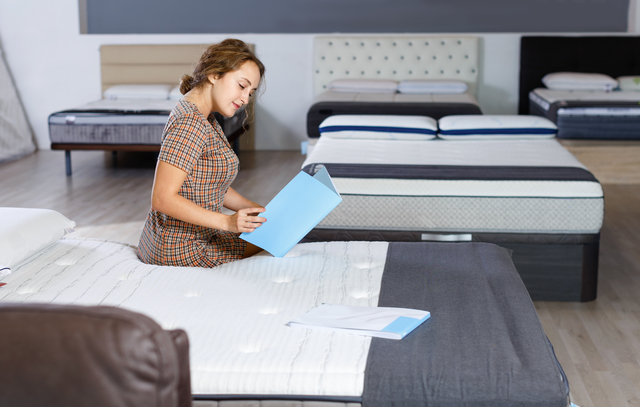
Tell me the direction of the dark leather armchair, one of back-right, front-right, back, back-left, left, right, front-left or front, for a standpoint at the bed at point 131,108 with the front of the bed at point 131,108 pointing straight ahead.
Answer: front

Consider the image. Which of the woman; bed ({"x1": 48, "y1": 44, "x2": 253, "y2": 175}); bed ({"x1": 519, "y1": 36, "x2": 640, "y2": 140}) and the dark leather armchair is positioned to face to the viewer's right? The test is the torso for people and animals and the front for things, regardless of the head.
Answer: the woman

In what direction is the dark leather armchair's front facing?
away from the camera

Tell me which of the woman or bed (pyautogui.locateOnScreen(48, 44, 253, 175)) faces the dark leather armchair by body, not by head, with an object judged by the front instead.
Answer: the bed

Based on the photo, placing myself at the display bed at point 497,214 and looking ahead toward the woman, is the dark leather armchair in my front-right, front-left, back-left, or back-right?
front-left

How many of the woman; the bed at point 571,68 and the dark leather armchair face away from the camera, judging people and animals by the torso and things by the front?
1

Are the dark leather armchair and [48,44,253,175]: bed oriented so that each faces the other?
yes

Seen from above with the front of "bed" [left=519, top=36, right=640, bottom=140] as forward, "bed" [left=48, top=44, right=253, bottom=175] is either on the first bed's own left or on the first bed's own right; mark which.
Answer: on the first bed's own right

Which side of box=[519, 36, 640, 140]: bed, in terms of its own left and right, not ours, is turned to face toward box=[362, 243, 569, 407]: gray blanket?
front

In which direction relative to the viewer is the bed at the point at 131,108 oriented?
toward the camera

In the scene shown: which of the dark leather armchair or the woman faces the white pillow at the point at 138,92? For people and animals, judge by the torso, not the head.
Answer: the dark leather armchair

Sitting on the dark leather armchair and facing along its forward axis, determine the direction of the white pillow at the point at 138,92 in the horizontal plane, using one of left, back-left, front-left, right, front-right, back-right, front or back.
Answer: front

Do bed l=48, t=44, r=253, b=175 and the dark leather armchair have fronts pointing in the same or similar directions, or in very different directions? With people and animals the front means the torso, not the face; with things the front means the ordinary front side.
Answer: very different directions

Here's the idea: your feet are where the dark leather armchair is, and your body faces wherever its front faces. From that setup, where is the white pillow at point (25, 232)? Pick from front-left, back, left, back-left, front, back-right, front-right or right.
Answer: front

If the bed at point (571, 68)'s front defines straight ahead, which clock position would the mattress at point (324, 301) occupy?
The mattress is roughly at 12 o'clock from the bed.

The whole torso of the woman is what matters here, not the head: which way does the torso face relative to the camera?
to the viewer's right

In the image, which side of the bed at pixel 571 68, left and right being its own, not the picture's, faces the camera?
front
